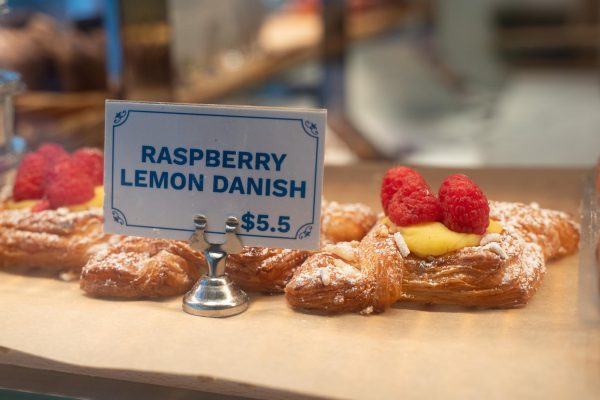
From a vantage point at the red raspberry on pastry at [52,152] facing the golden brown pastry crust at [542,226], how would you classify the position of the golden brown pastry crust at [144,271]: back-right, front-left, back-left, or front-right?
front-right

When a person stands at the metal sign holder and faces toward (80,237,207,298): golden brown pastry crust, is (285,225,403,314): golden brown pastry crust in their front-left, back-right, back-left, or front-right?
back-right

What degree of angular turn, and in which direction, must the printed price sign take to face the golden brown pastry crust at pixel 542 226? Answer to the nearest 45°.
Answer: approximately 90° to its left

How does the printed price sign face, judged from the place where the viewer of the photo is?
facing the viewer

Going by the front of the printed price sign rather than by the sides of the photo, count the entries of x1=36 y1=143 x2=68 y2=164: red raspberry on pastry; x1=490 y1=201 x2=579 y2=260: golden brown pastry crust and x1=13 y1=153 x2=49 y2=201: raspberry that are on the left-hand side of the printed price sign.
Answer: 1
